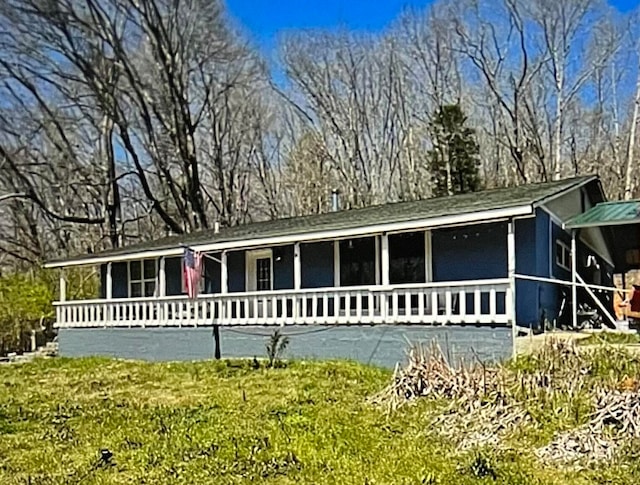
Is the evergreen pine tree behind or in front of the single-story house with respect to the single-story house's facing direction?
behind

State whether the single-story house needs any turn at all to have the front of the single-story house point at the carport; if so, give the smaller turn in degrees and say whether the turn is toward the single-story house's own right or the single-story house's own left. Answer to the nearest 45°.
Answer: approximately 135° to the single-story house's own left

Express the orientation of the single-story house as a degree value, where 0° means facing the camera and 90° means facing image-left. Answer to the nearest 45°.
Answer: approximately 45°
